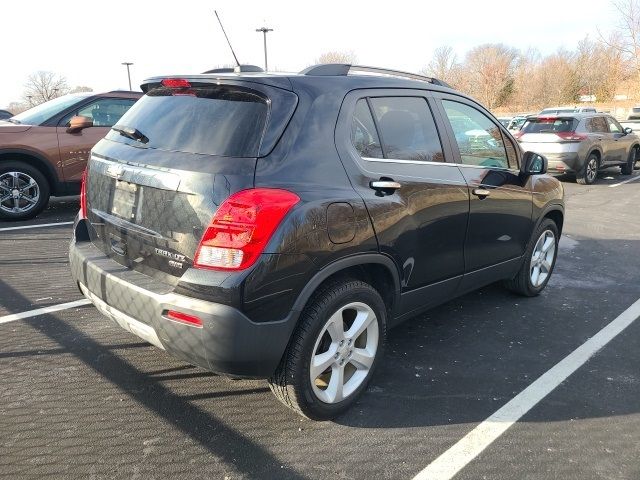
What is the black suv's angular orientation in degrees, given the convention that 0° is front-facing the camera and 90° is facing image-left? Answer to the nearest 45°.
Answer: approximately 225°

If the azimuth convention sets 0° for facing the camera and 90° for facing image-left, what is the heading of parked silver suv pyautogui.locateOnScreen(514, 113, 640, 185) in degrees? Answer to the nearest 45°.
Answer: approximately 225°

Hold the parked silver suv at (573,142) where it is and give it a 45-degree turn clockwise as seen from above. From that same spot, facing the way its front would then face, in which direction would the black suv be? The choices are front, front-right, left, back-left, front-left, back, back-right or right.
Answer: right
